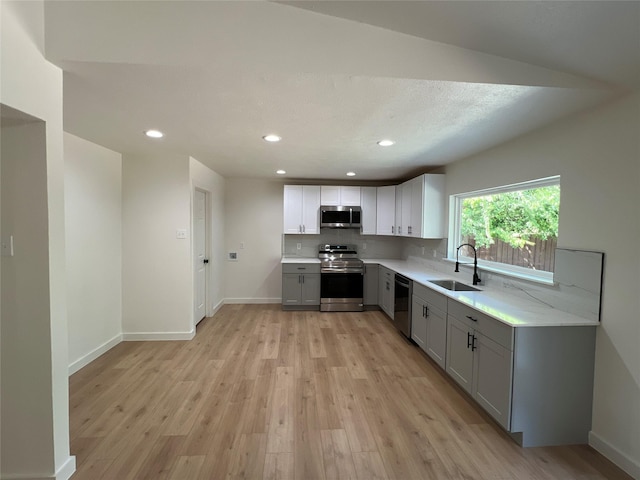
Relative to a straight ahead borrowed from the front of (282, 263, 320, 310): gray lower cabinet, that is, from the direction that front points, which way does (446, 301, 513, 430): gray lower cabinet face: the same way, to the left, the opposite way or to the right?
to the right

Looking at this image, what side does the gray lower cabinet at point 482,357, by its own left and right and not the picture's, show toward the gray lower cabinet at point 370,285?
right

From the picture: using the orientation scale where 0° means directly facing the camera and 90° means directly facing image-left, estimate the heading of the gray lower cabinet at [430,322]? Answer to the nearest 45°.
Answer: approximately 45°

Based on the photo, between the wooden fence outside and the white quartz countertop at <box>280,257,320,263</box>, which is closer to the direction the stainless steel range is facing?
the wooden fence outside

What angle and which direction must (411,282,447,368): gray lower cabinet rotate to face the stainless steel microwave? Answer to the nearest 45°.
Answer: approximately 90° to its right

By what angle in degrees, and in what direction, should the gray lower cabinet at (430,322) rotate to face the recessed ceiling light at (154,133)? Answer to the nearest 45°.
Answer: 0° — it already faces it

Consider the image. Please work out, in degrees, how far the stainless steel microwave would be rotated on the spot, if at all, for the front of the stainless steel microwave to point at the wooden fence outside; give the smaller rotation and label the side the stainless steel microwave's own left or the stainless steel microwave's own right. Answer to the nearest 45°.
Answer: approximately 45° to the stainless steel microwave's own left
